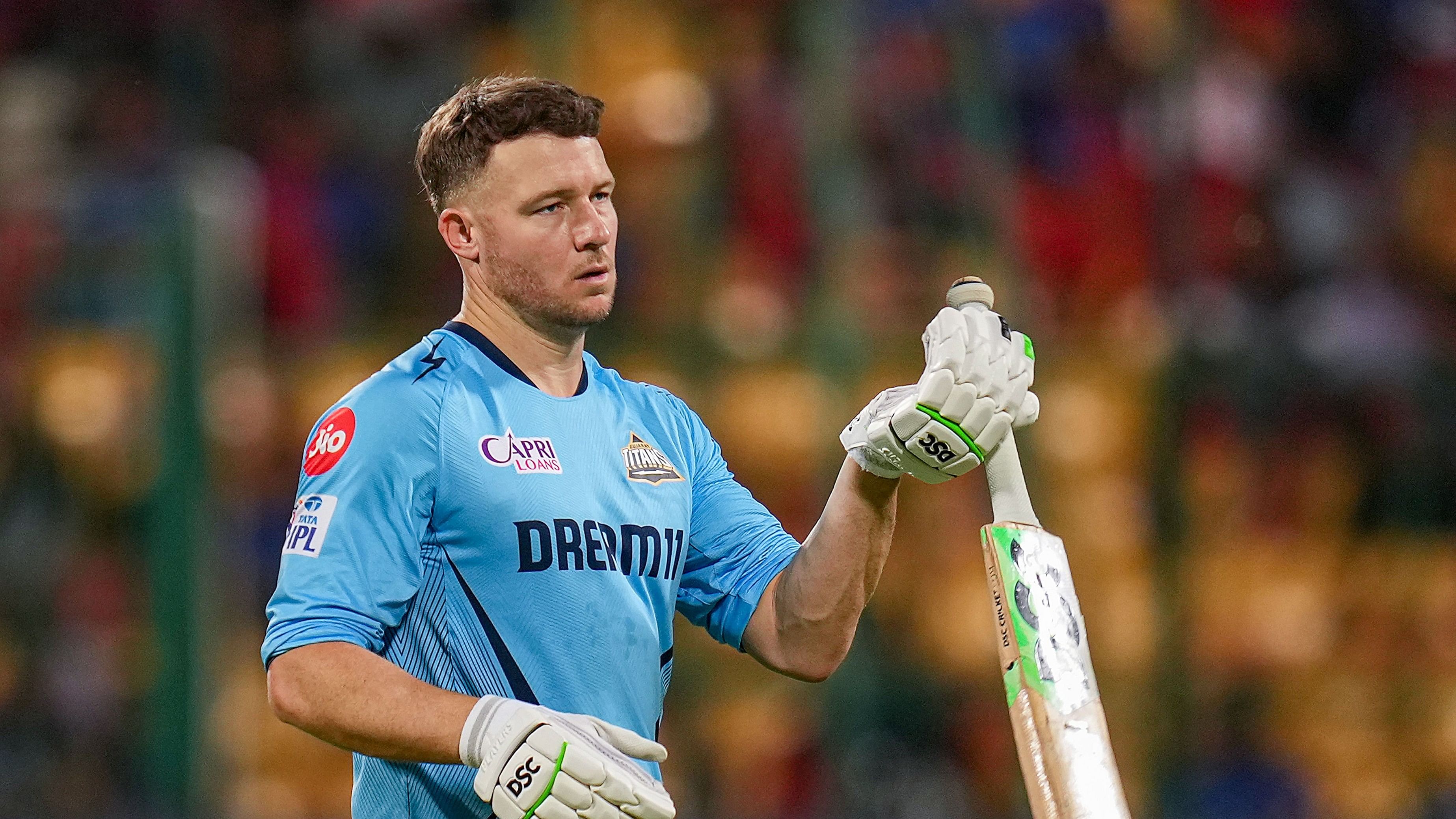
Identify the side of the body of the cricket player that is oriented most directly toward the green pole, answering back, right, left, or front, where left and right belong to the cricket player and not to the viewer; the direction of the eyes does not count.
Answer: back

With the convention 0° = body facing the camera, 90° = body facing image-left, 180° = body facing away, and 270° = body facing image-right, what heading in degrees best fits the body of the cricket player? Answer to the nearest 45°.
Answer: approximately 315°

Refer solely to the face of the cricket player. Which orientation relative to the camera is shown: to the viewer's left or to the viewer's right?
to the viewer's right
